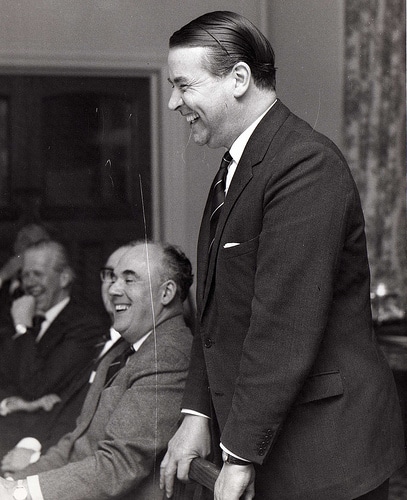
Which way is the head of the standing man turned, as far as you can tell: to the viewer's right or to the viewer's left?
to the viewer's left

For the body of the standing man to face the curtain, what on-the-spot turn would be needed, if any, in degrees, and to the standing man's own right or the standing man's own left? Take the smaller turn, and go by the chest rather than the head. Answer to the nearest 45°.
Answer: approximately 90° to the standing man's own right

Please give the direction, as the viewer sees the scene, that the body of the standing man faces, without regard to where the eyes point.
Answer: to the viewer's left

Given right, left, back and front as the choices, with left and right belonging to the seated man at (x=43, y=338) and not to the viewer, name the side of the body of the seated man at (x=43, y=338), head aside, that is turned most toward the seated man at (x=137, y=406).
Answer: left

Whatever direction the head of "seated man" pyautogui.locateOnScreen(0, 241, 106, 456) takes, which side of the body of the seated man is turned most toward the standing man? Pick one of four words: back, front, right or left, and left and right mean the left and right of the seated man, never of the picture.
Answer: left

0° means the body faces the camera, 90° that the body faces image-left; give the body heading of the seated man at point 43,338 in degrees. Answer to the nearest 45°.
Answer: approximately 45°

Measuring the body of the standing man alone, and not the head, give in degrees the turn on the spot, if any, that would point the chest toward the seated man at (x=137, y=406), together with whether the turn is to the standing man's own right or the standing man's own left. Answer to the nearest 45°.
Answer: approximately 45° to the standing man's own right

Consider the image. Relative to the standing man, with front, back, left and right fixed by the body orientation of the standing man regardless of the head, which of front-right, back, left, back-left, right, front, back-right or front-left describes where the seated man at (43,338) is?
front-right
